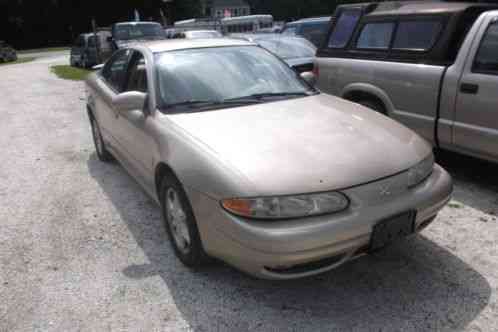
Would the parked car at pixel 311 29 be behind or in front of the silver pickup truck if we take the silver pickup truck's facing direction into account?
behind

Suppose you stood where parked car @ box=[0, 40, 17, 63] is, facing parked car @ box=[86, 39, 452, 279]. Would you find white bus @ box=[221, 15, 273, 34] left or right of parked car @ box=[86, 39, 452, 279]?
left

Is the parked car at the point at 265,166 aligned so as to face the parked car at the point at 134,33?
no

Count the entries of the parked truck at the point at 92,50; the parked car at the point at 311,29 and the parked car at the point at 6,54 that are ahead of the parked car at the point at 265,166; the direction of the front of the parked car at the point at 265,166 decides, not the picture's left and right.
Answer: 0

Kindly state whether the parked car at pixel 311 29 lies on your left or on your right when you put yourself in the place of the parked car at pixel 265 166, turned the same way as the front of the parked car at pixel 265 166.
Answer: on your left

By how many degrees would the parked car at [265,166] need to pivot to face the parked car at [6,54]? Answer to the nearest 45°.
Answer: approximately 180°

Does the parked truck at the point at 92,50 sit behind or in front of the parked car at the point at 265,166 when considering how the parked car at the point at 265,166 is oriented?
behind

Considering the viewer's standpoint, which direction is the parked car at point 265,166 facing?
facing the viewer and to the right of the viewer

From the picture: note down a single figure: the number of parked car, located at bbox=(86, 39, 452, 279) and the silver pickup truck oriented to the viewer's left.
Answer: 0

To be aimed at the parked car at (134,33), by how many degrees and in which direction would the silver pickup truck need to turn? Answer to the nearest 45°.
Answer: approximately 180°

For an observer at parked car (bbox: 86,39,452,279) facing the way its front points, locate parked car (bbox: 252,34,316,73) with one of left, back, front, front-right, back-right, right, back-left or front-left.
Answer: back-left

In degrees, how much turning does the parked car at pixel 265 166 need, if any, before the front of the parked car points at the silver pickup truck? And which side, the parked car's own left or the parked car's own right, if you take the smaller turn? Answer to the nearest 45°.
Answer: approximately 90° to the parked car's own left
